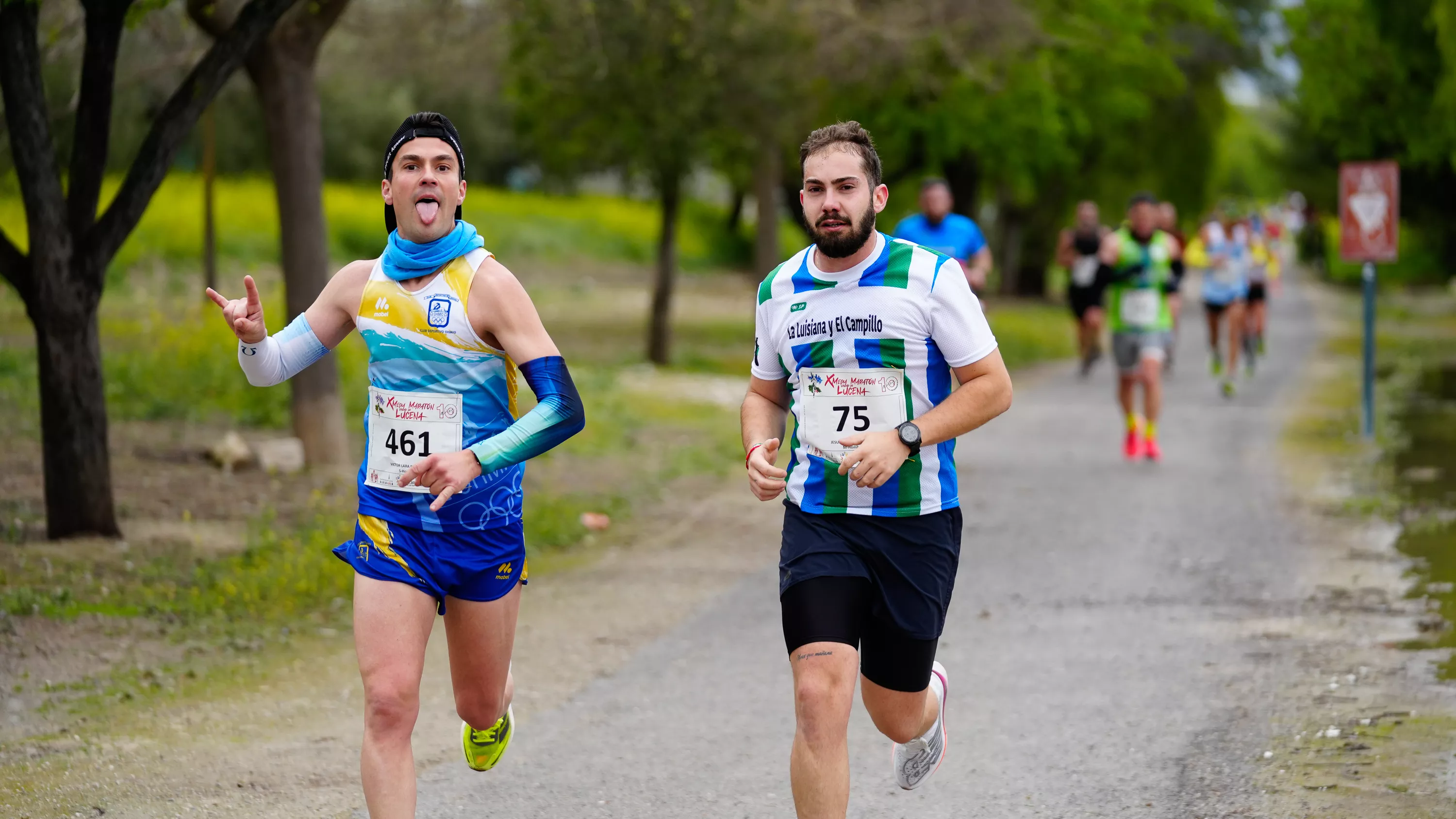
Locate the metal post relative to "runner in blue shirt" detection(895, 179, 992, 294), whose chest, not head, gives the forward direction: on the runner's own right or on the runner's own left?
on the runner's own left

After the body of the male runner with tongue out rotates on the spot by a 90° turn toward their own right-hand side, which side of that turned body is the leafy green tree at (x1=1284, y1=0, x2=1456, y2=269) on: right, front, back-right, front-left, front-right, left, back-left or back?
back-right

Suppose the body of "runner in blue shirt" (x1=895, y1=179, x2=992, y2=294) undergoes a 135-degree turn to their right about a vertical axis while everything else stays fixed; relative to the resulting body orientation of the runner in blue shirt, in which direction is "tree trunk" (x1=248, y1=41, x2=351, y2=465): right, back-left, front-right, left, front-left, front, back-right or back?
front-left

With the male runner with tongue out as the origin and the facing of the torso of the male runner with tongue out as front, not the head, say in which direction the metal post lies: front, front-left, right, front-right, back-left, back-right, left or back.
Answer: back-left

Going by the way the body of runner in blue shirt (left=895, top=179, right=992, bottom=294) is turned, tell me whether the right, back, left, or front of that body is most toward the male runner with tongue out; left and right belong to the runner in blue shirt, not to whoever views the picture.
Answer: front

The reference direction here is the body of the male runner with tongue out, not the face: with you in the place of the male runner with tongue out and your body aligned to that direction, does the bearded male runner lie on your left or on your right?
on your left

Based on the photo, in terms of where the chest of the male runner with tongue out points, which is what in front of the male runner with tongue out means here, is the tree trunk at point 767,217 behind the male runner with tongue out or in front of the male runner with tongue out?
behind

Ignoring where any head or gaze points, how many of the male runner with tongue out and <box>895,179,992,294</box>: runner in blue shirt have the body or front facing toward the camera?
2

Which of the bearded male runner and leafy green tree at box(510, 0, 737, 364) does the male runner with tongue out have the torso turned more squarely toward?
the bearded male runner

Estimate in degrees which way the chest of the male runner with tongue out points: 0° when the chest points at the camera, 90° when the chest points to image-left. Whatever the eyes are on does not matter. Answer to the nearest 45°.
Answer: approximately 0°

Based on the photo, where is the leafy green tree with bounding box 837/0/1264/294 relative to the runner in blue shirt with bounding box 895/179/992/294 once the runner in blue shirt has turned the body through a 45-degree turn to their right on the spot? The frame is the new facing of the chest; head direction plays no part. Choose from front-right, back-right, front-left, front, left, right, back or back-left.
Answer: back-right
